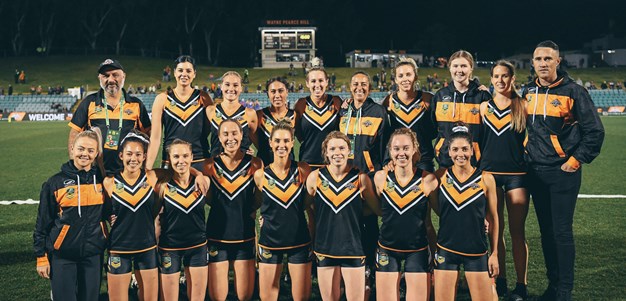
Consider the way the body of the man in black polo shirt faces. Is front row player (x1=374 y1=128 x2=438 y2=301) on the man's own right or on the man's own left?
on the man's own left

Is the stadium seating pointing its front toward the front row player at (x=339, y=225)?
yes

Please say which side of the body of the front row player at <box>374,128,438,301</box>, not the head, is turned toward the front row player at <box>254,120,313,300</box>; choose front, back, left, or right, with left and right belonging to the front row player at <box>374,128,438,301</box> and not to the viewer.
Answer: right

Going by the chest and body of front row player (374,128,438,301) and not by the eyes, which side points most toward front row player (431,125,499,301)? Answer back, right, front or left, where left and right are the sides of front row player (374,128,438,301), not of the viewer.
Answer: left

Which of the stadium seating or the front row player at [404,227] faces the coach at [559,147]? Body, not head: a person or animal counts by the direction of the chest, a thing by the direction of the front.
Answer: the stadium seating

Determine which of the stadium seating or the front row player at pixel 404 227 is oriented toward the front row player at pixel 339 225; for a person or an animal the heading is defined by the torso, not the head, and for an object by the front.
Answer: the stadium seating

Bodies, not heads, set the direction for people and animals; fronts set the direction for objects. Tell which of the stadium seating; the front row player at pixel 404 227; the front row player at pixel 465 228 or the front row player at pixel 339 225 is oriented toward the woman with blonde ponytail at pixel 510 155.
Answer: the stadium seating

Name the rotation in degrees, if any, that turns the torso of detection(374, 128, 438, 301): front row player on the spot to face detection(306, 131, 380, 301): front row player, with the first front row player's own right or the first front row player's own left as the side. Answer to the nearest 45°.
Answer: approximately 90° to the first front row player's own right

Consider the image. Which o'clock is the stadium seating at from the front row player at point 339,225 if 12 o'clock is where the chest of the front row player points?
The stadium seating is roughly at 5 o'clock from the front row player.

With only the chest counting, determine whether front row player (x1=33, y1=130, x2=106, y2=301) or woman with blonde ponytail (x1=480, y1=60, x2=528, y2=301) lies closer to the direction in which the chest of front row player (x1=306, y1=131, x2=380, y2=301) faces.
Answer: the front row player

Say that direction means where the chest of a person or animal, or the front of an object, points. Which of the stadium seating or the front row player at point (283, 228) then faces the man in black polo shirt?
the stadium seating
